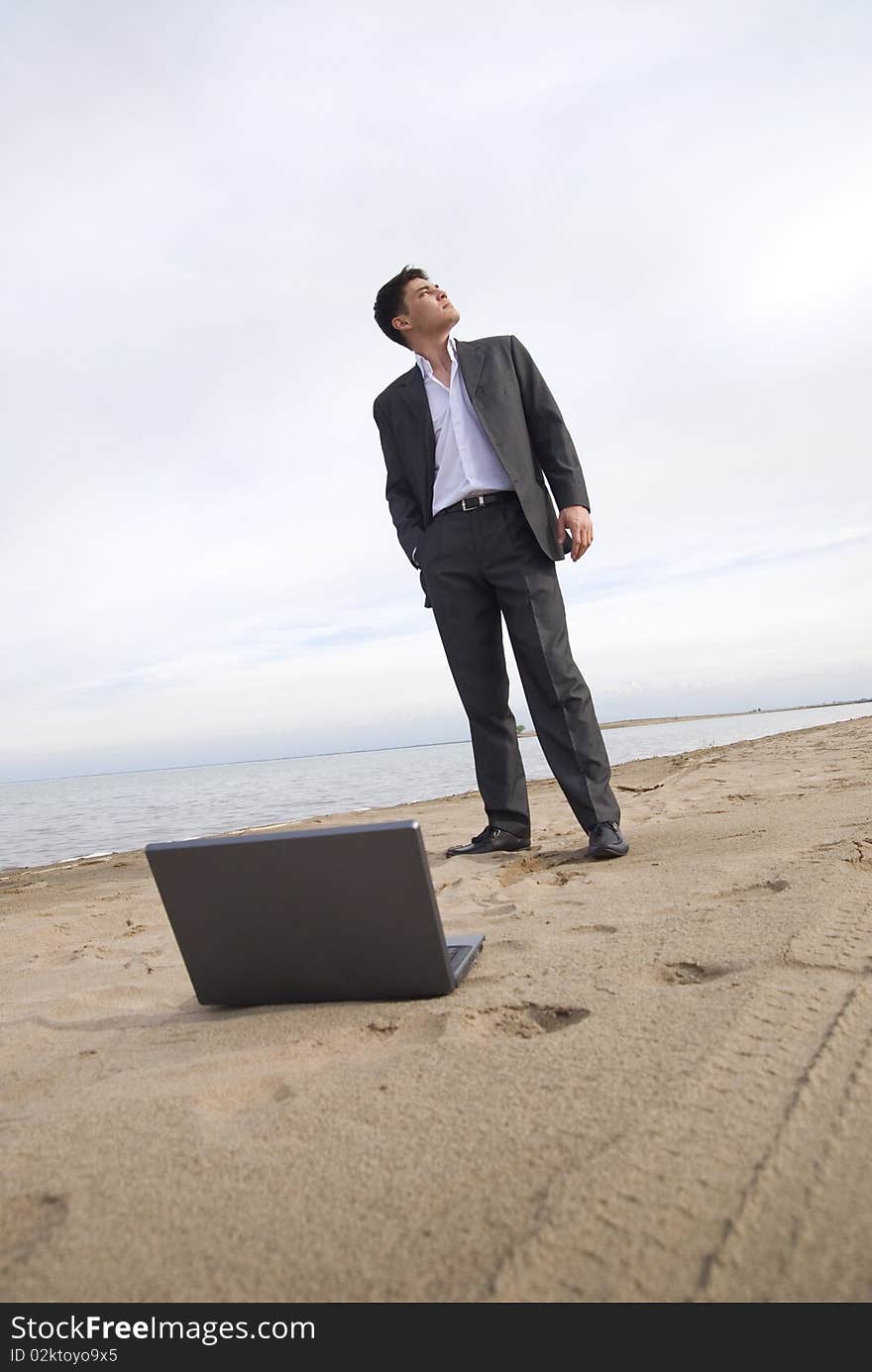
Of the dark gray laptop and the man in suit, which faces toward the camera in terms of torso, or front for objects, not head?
the man in suit

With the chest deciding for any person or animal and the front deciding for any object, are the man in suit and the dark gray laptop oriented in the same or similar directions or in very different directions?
very different directions

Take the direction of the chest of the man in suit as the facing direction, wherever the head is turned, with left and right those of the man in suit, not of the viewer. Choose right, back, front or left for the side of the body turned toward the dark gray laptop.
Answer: front

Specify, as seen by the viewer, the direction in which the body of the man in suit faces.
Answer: toward the camera

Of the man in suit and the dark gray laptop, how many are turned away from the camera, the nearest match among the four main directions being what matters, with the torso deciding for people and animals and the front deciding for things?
1

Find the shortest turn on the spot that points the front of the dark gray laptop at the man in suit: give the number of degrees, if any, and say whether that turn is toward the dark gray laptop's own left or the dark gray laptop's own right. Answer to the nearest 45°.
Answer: approximately 45° to the dark gray laptop's own right

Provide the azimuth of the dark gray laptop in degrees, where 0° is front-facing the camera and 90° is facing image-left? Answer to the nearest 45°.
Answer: approximately 180°
